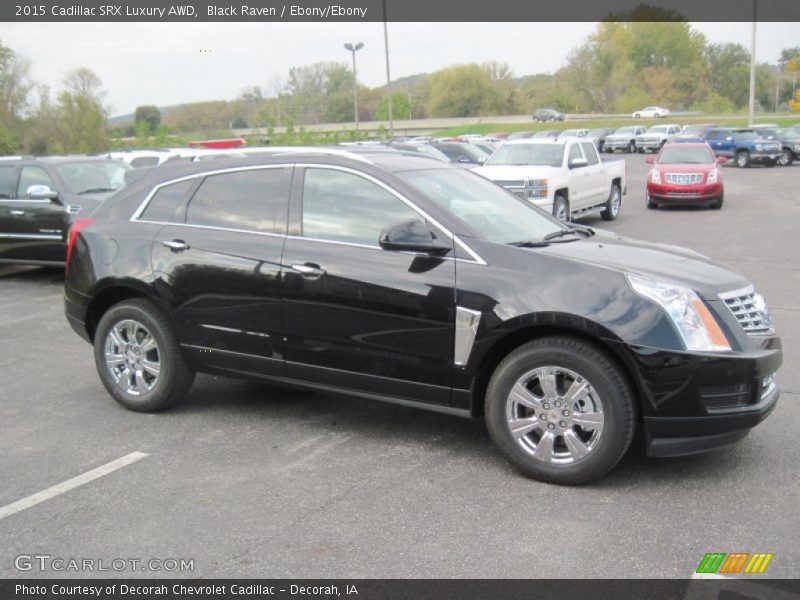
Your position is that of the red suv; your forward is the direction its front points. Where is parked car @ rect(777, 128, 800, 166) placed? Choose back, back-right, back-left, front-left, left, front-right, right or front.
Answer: back

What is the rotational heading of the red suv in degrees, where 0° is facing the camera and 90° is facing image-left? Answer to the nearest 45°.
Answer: approximately 0°

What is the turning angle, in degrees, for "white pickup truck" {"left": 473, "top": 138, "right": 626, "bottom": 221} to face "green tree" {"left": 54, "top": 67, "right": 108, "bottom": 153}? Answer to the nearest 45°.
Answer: approximately 90° to its right

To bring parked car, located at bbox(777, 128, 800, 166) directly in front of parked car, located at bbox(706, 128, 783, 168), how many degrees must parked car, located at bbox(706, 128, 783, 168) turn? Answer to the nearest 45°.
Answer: approximately 90° to its left

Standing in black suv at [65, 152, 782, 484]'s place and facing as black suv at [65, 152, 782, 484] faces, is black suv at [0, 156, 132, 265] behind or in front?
behind

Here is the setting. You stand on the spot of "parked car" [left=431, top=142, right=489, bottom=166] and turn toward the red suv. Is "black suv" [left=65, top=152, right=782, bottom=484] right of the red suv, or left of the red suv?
right

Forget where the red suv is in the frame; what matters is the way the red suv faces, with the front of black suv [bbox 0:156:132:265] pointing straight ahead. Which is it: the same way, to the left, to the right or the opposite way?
to the right

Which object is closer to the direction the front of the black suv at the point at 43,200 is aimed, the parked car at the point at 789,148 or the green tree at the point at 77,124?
the parked car

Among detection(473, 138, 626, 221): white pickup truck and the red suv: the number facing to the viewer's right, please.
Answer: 0

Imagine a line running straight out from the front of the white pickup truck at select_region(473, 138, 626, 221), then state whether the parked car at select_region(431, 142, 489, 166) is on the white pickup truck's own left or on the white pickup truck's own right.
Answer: on the white pickup truck's own right

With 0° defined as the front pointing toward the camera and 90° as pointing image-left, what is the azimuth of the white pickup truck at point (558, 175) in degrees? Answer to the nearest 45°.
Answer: approximately 45°

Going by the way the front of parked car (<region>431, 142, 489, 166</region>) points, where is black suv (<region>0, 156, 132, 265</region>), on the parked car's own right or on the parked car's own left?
on the parked car's own right

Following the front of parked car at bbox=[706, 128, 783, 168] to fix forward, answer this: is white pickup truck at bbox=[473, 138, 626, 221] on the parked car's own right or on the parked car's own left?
on the parked car's own right
